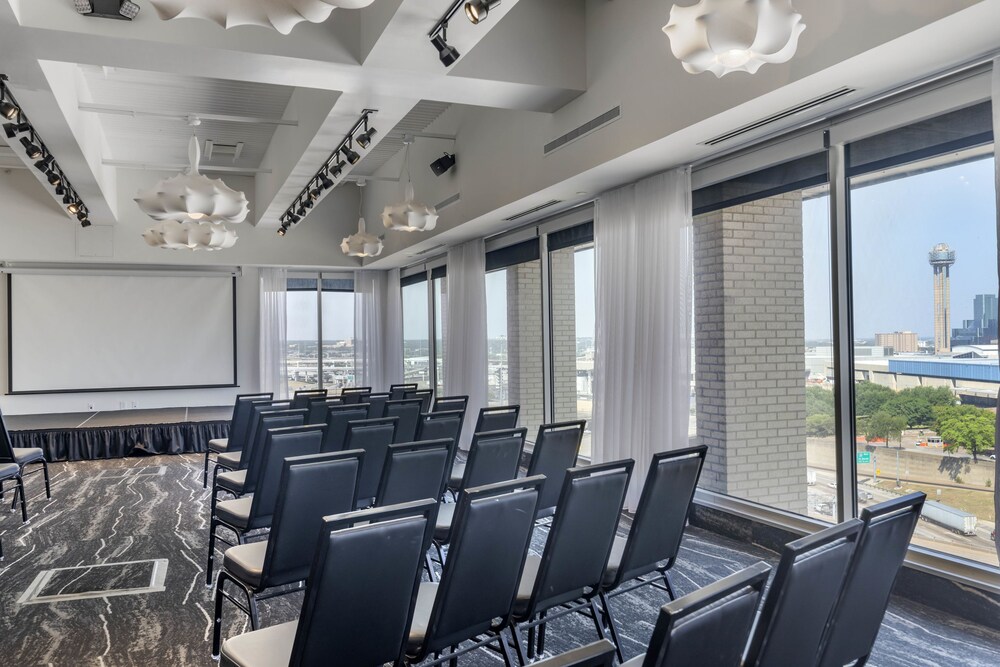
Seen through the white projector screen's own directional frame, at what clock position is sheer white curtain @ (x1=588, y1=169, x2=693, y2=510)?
The sheer white curtain is roughly at 11 o'clock from the white projector screen.

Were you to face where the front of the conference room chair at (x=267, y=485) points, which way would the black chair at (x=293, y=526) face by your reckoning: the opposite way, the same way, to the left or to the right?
the same way

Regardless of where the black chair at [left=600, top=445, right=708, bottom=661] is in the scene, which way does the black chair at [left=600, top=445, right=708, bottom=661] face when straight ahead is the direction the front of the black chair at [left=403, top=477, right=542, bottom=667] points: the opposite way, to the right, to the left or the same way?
the same way

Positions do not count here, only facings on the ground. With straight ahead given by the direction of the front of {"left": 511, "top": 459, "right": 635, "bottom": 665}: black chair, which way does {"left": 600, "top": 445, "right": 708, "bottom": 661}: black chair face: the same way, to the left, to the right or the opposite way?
the same way

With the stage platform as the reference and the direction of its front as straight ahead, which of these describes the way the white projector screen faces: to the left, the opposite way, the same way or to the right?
the same way

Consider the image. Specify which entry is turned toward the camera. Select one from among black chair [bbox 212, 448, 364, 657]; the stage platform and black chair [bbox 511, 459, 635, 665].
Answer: the stage platform

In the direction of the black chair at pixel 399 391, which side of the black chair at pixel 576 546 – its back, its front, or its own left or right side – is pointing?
front

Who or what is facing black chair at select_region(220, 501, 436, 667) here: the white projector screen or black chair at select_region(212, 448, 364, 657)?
the white projector screen

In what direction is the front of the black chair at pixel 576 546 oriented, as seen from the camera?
facing away from the viewer and to the left of the viewer

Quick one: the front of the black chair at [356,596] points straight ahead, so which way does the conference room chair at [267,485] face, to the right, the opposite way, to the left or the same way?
the same way

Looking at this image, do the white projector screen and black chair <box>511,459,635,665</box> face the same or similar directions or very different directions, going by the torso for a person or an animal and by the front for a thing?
very different directions

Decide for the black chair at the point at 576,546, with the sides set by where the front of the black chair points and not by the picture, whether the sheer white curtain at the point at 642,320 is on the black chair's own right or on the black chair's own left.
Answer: on the black chair's own right

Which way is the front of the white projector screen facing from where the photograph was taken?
facing the viewer

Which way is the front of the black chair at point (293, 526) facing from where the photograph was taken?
facing away from the viewer and to the left of the viewer

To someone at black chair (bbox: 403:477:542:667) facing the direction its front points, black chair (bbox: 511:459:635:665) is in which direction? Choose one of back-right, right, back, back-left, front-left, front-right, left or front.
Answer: right

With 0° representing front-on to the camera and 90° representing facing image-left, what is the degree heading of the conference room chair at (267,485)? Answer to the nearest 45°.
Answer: approximately 135°

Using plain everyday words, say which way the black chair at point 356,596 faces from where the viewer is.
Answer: facing away from the viewer and to the left of the viewer

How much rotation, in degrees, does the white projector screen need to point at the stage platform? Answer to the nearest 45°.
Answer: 0° — it already faces it
